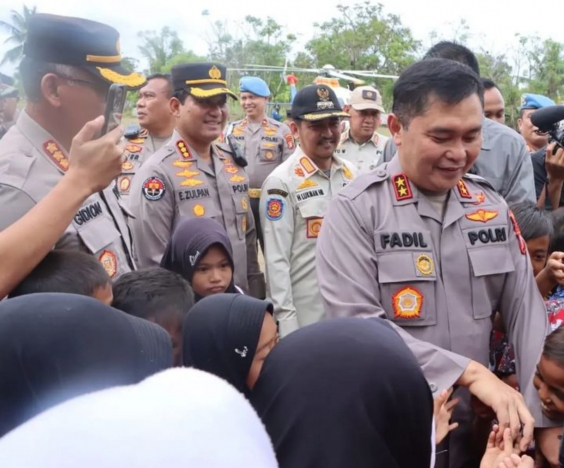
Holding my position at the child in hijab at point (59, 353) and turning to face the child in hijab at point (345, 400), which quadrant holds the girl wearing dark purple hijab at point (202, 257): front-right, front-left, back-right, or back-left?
front-left

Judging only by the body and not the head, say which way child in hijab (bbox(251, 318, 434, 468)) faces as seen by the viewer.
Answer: away from the camera

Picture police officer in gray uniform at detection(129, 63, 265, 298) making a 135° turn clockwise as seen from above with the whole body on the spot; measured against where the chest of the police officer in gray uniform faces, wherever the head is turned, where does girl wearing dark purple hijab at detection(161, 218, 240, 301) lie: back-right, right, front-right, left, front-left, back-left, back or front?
left

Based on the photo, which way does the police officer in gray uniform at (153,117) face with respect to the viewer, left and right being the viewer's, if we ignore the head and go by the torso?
facing the viewer and to the left of the viewer

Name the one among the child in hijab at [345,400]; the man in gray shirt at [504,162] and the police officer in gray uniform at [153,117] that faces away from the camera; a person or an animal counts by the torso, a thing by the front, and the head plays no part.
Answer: the child in hijab

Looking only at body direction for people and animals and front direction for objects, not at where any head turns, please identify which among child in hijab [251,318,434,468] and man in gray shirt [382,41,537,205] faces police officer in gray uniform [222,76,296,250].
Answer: the child in hijab

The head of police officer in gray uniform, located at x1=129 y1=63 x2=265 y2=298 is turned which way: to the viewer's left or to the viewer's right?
to the viewer's right

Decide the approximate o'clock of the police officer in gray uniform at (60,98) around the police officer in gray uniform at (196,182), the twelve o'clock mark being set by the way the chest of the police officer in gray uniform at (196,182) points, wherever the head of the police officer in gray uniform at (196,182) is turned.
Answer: the police officer in gray uniform at (60,98) is roughly at 2 o'clock from the police officer in gray uniform at (196,182).

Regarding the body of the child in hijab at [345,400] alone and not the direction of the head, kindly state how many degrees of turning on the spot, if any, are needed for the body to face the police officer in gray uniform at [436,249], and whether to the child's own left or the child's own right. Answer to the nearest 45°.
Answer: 0° — they already face them

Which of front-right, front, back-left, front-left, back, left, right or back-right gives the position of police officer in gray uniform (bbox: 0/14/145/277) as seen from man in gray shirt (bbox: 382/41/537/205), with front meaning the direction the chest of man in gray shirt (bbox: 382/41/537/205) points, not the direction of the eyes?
front-right

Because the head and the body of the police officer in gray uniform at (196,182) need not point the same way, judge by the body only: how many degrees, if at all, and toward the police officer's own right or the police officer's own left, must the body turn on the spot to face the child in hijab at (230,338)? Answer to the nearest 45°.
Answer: approximately 45° to the police officer's own right

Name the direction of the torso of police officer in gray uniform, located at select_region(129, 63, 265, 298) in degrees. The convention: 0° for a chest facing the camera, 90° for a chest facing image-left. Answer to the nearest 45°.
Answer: approximately 315°
